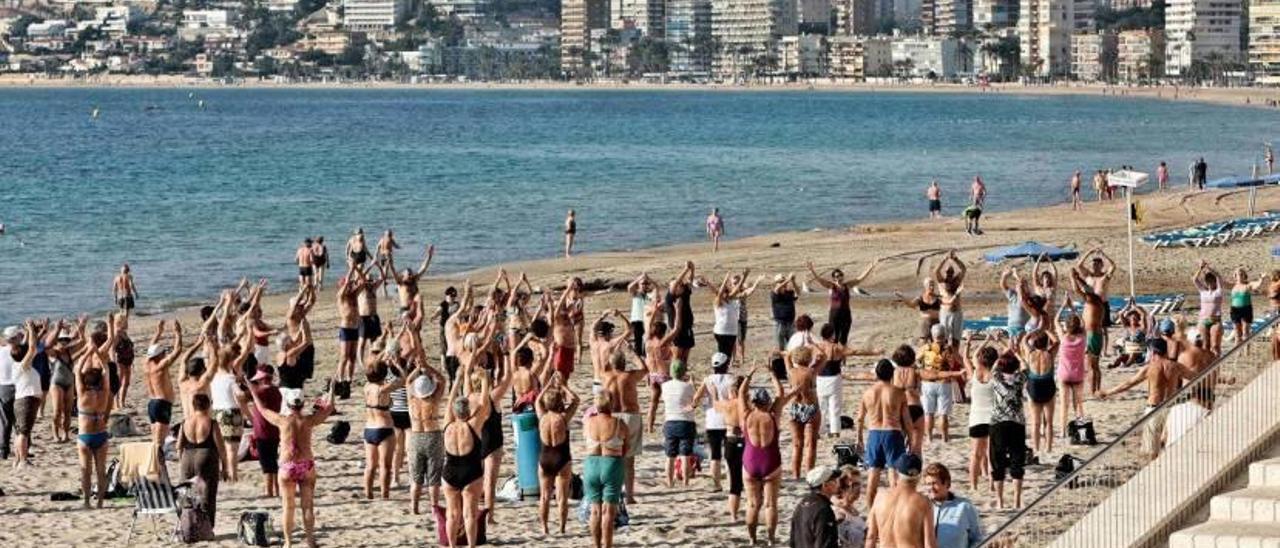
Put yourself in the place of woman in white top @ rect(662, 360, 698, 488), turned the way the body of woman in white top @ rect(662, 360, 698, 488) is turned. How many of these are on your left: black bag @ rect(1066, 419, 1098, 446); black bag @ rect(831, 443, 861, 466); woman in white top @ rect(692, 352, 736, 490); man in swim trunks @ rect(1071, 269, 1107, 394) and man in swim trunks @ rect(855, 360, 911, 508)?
0

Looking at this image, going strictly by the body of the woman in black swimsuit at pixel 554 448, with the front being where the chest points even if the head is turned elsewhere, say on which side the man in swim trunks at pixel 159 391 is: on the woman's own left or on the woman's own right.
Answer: on the woman's own left

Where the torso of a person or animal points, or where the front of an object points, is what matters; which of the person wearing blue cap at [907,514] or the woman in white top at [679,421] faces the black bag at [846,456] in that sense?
the person wearing blue cap

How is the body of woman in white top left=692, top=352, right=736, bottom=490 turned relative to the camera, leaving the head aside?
away from the camera

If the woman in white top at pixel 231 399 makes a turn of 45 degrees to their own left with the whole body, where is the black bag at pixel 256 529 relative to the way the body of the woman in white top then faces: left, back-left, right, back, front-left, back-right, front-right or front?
back

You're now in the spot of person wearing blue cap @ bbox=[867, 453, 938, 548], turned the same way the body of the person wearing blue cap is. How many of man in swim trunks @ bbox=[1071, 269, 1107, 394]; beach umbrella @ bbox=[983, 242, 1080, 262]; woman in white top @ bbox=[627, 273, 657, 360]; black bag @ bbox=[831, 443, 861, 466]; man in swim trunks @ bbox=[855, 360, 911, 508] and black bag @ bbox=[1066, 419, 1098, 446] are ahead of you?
6

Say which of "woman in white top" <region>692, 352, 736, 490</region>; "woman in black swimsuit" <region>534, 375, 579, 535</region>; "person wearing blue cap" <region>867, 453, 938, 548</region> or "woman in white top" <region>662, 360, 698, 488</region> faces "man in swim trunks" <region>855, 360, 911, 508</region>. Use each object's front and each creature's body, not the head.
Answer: the person wearing blue cap

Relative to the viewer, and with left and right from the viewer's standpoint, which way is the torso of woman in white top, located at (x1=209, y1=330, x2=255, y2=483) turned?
facing away from the viewer and to the right of the viewer

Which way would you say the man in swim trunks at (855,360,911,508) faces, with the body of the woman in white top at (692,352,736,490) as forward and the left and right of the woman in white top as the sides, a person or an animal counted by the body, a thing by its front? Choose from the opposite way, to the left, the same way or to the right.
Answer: the same way

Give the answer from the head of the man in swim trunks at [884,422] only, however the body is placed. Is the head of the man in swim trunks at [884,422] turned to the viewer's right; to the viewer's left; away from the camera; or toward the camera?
away from the camera

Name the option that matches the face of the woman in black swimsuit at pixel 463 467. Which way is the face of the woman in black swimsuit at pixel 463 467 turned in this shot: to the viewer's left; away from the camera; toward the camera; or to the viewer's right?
away from the camera

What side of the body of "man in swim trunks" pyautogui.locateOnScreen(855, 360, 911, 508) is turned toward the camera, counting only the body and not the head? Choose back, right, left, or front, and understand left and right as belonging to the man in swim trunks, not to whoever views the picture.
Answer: back

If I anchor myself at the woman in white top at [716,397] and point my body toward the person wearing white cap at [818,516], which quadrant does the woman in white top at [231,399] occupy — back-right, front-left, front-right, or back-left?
back-right

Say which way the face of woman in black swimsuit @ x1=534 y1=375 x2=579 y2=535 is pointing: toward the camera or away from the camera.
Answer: away from the camera

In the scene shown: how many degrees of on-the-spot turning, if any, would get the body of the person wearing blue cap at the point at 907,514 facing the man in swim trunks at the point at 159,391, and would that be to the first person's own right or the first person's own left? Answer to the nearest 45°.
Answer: approximately 45° to the first person's own left

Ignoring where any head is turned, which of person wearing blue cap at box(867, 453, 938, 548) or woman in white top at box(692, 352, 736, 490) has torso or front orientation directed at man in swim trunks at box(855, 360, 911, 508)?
the person wearing blue cap

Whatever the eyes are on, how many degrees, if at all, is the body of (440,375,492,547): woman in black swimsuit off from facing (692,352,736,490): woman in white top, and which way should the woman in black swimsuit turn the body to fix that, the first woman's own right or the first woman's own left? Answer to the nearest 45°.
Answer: approximately 45° to the first woman's own right

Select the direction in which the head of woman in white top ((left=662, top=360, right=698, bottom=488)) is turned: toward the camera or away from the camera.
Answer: away from the camera

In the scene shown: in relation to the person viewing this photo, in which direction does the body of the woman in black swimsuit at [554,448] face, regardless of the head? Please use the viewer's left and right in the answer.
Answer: facing away from the viewer

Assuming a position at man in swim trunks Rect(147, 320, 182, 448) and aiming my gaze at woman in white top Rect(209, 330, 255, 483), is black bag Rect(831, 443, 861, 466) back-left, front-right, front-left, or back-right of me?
front-left
